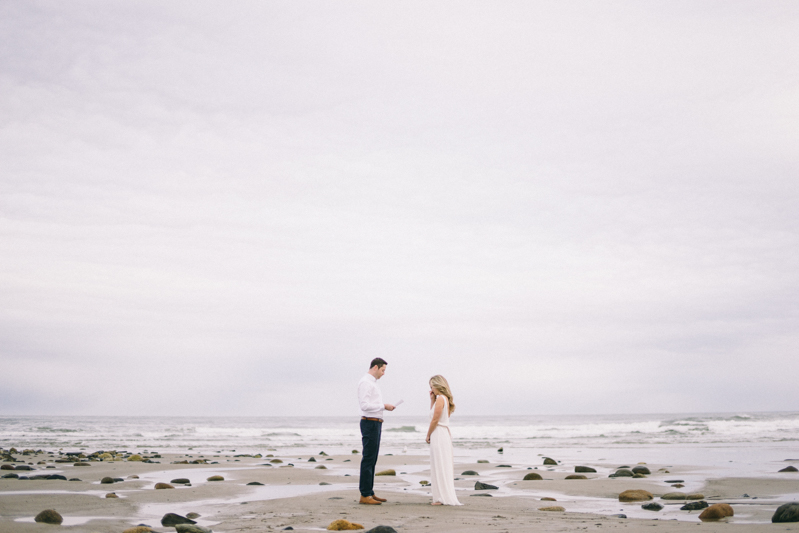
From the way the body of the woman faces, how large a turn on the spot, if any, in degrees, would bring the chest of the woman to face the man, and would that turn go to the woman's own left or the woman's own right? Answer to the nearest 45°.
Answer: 0° — they already face them

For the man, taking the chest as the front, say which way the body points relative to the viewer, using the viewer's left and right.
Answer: facing to the right of the viewer

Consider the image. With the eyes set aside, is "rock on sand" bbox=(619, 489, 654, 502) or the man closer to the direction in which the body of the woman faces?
the man

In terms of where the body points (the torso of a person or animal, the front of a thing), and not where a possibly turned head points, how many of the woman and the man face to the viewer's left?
1

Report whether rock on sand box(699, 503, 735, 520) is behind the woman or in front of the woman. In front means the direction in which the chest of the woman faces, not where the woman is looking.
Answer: behind

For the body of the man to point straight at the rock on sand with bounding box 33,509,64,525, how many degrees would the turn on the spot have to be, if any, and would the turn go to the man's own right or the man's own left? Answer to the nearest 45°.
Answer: approximately 135° to the man's own right

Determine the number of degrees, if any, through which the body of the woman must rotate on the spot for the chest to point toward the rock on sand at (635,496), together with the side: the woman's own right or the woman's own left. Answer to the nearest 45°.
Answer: approximately 180°

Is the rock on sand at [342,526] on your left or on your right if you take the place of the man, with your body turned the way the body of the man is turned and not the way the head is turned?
on your right

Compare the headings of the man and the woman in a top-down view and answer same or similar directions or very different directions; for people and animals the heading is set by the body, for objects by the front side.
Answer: very different directions

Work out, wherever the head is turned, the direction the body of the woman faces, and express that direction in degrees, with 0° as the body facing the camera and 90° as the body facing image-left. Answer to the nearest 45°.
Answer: approximately 90°

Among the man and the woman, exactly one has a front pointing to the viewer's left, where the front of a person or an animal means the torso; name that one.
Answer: the woman

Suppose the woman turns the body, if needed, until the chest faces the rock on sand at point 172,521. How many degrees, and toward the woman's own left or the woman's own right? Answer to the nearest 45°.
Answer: approximately 45° to the woman's own left

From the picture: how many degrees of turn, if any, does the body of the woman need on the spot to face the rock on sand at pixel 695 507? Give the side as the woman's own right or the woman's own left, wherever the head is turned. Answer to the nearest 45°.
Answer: approximately 180°

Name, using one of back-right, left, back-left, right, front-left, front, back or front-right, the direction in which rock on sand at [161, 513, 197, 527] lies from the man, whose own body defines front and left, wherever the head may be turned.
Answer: back-right
